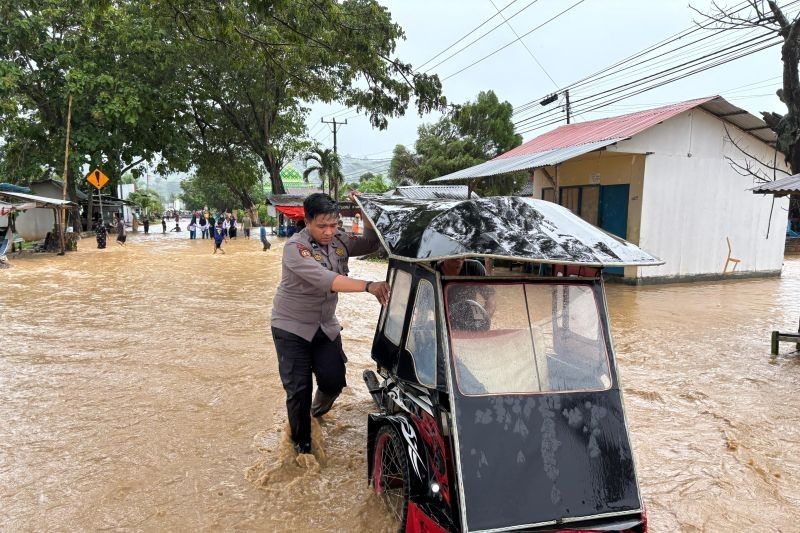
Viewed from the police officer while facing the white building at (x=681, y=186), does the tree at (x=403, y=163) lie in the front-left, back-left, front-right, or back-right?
front-left

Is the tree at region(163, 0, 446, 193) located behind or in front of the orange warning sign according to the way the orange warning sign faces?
behind

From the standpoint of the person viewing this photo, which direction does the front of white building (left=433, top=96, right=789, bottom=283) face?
facing the viewer and to the left of the viewer

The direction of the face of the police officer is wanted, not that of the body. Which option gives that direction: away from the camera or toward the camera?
toward the camera

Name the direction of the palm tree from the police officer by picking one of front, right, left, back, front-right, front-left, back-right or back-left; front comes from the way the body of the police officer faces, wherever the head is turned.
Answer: back-left

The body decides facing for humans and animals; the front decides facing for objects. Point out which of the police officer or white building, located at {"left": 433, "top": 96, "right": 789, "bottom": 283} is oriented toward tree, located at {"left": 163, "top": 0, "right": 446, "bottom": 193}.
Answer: the white building

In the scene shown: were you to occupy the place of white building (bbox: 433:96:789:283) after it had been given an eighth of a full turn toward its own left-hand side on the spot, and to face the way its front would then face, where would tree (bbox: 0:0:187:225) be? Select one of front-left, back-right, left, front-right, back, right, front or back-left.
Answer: right

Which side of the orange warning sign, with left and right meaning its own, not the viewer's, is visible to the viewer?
front

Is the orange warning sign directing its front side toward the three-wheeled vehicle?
yes

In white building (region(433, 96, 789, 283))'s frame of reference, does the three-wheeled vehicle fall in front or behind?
in front

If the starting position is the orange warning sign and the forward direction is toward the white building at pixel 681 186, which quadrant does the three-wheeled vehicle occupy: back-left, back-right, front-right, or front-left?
front-right

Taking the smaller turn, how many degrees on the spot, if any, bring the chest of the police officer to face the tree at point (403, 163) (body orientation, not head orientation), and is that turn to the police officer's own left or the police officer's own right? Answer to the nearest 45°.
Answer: approximately 135° to the police officer's own left

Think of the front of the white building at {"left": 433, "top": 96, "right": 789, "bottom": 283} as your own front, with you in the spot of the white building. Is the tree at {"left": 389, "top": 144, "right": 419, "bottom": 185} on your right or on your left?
on your right

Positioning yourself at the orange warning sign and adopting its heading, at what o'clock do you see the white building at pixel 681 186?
The white building is roughly at 11 o'clock from the orange warning sign.

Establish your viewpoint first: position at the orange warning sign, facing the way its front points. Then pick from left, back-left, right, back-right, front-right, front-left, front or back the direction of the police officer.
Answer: front

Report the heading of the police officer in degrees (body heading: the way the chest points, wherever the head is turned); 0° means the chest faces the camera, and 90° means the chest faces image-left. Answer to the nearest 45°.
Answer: approximately 315°
